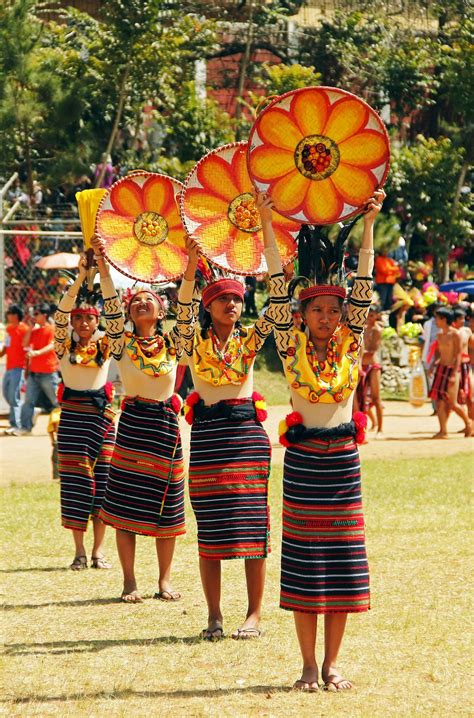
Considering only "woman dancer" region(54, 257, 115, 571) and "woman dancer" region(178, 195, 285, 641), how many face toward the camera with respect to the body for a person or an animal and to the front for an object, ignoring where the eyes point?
2

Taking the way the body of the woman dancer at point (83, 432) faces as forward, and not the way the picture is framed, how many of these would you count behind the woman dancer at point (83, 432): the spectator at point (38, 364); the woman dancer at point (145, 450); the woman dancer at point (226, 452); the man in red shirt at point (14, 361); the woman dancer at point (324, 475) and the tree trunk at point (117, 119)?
3

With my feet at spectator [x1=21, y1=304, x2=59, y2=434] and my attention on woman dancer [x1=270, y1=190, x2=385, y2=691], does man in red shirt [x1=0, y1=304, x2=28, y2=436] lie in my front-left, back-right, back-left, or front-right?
back-right

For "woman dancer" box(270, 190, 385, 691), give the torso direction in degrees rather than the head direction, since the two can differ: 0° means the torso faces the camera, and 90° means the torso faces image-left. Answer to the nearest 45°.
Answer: approximately 0°

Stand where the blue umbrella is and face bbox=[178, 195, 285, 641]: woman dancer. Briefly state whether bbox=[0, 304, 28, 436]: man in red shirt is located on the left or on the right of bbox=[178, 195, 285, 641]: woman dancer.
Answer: right

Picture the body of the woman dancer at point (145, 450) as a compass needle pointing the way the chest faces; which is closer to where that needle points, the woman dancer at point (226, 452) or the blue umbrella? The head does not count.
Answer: the woman dancer

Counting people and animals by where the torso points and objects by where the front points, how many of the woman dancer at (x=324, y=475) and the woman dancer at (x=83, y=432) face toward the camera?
2

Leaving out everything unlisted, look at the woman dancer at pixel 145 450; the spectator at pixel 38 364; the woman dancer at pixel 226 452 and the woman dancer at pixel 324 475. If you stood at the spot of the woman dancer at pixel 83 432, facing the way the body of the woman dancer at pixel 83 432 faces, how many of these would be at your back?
1
